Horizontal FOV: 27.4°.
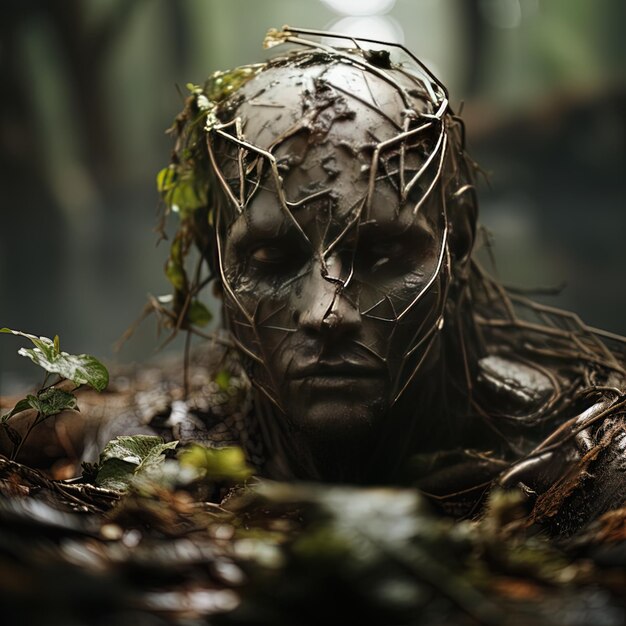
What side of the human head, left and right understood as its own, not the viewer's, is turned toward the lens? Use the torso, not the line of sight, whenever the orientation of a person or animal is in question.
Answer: front
